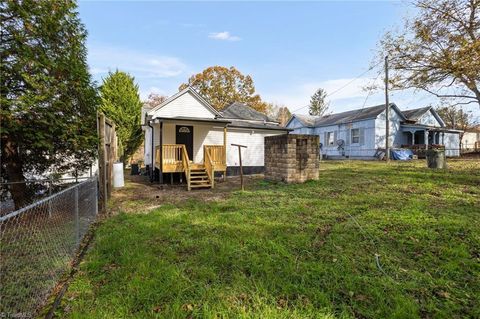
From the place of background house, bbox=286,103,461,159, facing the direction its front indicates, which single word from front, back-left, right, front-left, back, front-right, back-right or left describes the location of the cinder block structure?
front-right

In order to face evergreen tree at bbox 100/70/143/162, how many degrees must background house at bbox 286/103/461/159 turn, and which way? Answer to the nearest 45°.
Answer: approximately 90° to its right

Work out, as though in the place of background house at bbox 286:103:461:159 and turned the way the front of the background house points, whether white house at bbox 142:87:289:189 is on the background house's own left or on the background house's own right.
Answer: on the background house's own right

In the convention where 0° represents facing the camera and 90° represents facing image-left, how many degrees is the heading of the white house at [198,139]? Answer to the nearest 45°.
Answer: approximately 0°

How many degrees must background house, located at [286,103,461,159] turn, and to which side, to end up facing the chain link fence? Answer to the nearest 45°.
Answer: approximately 45° to its right

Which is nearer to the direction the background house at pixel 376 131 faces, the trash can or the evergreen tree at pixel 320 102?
the trash can

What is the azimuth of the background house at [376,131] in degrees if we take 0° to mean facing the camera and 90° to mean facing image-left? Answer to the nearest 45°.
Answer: approximately 315°
